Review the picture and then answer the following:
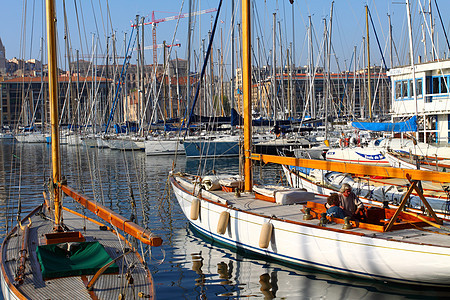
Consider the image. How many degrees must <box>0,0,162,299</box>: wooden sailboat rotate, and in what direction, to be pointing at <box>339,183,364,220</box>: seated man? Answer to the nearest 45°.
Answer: approximately 90° to its right

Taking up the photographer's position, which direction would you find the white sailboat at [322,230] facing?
facing away from the viewer and to the left of the viewer

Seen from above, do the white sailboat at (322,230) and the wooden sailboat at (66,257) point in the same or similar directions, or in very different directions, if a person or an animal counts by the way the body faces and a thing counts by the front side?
same or similar directions

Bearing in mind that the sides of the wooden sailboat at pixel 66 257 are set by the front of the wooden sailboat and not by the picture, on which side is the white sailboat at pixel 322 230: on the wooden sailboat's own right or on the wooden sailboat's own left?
on the wooden sailboat's own right

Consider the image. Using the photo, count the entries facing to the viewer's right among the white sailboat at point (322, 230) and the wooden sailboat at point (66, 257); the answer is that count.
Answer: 0

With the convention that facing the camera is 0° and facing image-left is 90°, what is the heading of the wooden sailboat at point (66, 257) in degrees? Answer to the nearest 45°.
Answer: approximately 180°

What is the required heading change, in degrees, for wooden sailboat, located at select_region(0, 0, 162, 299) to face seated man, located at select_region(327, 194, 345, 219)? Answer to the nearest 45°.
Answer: approximately 90° to its right
